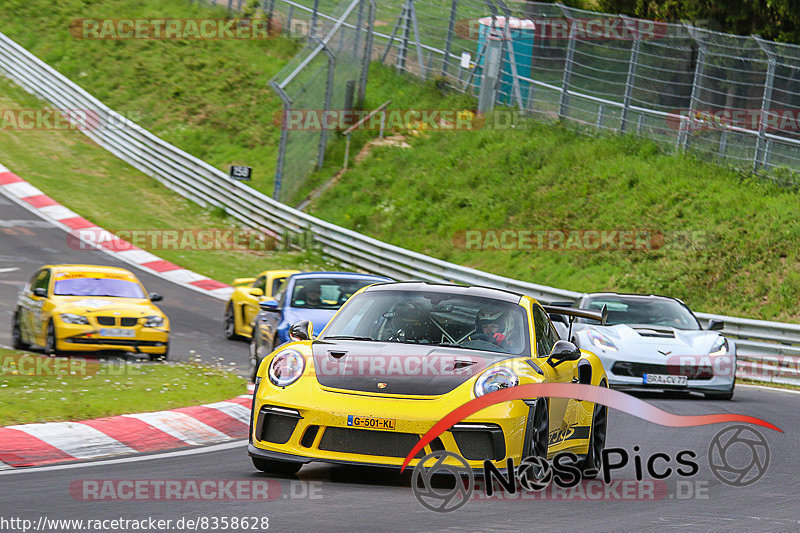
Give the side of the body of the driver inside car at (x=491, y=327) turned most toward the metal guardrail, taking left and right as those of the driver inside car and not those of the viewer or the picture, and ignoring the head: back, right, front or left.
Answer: back

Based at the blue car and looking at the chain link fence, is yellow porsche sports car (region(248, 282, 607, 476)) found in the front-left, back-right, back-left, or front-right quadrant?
back-right

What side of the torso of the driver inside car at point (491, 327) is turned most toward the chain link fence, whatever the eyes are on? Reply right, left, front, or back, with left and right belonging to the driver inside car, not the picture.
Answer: back

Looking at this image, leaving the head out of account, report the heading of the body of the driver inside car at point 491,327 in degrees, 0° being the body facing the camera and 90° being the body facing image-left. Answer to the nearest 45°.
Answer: approximately 0°

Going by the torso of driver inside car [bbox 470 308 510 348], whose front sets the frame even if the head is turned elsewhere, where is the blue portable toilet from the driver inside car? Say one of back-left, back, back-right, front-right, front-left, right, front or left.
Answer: back

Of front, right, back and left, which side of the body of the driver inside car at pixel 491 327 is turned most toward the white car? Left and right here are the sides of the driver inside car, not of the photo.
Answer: back
